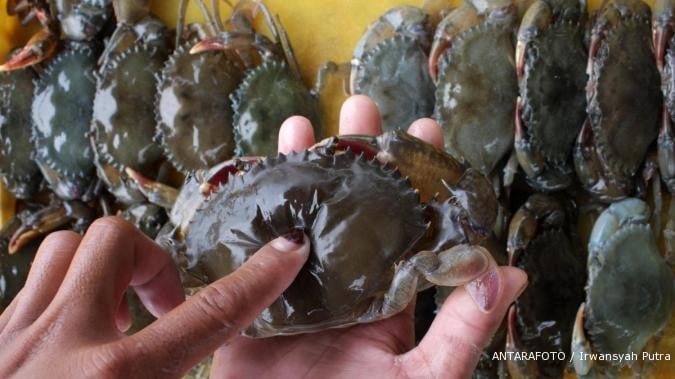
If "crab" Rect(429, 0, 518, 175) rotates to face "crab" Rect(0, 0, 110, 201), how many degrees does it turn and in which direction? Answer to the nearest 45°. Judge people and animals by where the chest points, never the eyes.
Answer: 0° — it already faces it

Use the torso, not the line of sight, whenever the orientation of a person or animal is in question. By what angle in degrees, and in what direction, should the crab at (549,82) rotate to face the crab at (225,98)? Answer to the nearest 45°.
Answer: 0° — it already faces it

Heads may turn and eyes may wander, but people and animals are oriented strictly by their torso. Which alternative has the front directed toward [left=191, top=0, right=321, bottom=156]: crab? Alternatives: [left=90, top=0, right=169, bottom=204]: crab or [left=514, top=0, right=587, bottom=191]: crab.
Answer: [left=514, top=0, right=587, bottom=191]: crab

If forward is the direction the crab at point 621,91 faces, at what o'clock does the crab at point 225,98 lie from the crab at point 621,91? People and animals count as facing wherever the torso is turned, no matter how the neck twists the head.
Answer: the crab at point 225,98 is roughly at 12 o'clock from the crab at point 621,91.
